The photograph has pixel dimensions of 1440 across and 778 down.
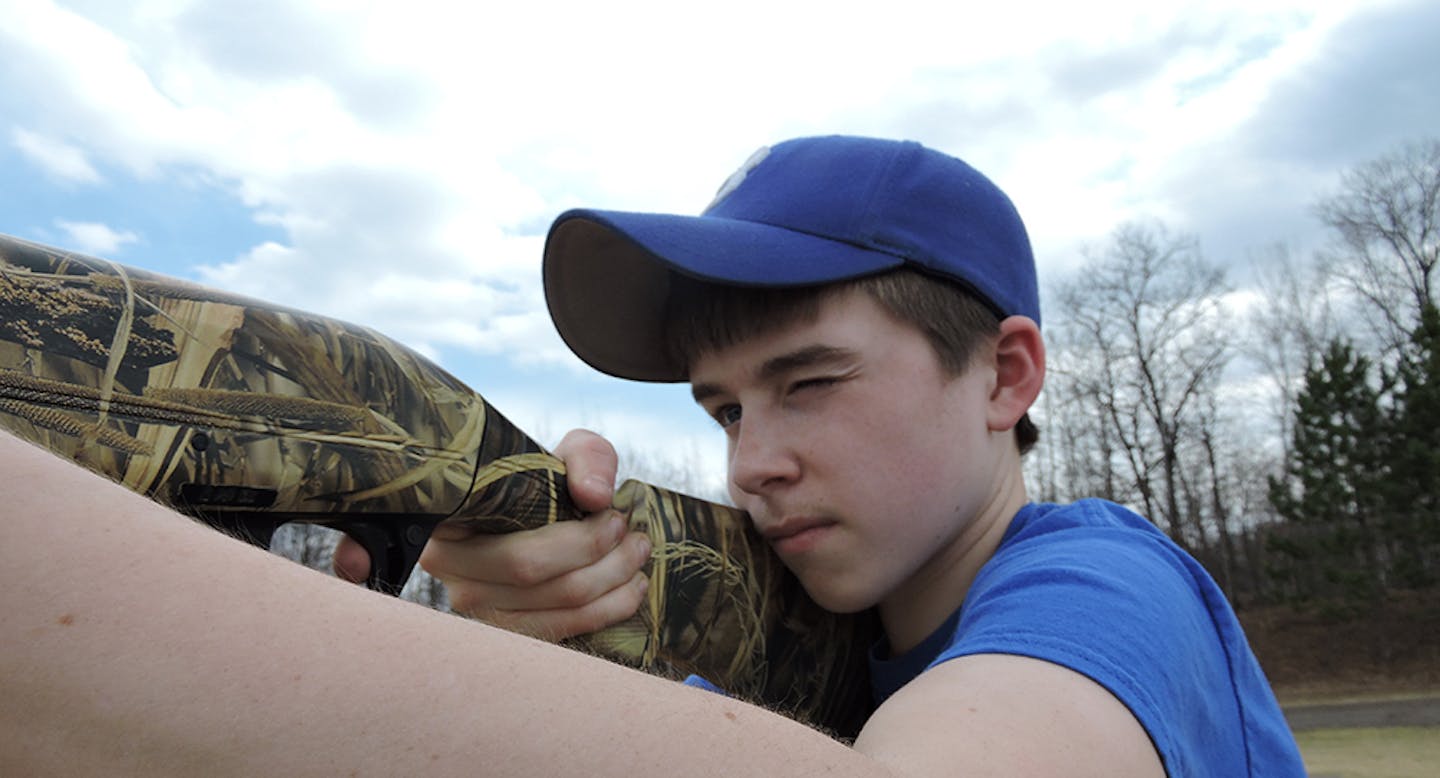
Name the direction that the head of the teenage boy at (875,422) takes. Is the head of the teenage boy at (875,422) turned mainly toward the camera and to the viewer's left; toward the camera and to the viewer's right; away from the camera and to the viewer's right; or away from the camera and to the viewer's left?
toward the camera and to the viewer's left

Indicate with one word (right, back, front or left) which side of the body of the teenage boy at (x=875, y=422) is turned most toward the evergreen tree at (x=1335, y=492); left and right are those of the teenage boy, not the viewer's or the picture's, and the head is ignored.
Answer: back

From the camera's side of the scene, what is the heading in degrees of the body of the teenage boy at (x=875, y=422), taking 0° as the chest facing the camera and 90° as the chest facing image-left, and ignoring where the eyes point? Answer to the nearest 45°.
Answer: approximately 45°
